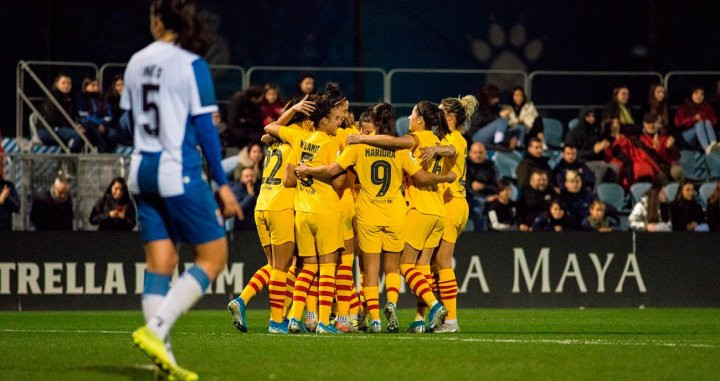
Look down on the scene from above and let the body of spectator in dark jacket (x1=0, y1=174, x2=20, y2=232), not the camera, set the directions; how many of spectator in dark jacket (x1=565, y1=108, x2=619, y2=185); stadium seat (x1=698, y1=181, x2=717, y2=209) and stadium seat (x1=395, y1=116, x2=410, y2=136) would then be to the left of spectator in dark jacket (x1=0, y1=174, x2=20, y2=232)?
3

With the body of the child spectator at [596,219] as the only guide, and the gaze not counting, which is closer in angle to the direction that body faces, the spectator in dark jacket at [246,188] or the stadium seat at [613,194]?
the spectator in dark jacket

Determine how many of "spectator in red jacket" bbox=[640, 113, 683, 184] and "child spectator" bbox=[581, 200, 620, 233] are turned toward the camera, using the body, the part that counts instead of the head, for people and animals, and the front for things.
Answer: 2

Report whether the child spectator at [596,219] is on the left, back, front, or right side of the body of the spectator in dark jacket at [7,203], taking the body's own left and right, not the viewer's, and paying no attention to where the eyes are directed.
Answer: left

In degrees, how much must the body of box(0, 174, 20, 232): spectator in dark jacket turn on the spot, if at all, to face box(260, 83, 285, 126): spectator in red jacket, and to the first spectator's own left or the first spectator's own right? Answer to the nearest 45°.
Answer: approximately 90° to the first spectator's own left

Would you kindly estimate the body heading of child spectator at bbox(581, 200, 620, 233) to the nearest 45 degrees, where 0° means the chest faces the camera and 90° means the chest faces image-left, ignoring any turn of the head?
approximately 0°
